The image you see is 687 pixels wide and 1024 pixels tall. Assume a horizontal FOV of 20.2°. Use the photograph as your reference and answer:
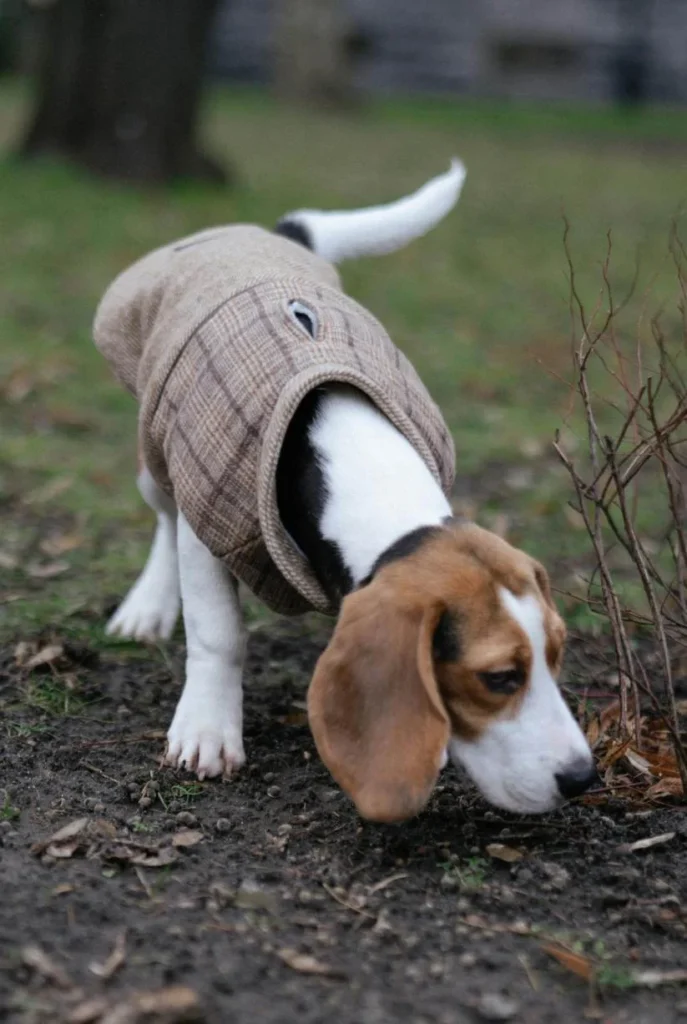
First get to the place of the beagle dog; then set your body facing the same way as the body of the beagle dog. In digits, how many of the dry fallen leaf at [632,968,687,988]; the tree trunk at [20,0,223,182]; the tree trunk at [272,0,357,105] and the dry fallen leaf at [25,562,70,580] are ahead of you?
1

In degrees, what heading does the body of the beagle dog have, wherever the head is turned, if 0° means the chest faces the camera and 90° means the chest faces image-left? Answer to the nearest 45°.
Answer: approximately 315°

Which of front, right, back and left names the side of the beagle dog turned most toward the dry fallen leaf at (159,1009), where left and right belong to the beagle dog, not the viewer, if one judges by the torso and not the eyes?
right

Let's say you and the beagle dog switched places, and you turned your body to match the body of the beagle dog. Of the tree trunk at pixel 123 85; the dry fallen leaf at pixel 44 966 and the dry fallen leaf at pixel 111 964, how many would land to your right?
2

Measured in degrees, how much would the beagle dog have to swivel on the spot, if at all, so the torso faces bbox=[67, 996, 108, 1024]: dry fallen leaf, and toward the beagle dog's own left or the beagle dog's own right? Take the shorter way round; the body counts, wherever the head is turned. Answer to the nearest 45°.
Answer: approximately 90° to the beagle dog's own right

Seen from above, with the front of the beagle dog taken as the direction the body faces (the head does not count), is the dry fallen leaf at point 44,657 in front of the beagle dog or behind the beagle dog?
behind

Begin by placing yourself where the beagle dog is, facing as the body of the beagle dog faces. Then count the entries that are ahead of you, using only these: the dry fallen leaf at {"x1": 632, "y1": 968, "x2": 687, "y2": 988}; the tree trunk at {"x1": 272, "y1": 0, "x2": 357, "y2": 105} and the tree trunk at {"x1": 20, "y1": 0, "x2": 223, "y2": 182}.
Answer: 1

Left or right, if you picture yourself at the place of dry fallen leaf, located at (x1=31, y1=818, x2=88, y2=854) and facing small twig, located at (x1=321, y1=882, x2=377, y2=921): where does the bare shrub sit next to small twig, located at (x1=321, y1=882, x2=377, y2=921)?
left

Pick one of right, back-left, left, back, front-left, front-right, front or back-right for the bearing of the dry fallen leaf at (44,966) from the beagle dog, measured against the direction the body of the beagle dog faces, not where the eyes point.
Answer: right

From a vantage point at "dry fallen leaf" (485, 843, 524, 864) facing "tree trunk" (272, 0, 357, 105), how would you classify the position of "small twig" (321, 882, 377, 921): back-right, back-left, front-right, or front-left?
back-left

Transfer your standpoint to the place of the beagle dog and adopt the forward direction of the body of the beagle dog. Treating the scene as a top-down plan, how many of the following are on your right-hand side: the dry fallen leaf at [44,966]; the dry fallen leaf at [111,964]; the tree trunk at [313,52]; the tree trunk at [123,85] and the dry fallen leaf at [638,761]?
2

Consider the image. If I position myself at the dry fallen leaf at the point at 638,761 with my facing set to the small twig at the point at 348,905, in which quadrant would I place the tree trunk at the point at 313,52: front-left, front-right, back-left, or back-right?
back-right

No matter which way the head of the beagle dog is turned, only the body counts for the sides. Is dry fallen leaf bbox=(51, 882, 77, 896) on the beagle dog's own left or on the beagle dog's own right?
on the beagle dog's own right
